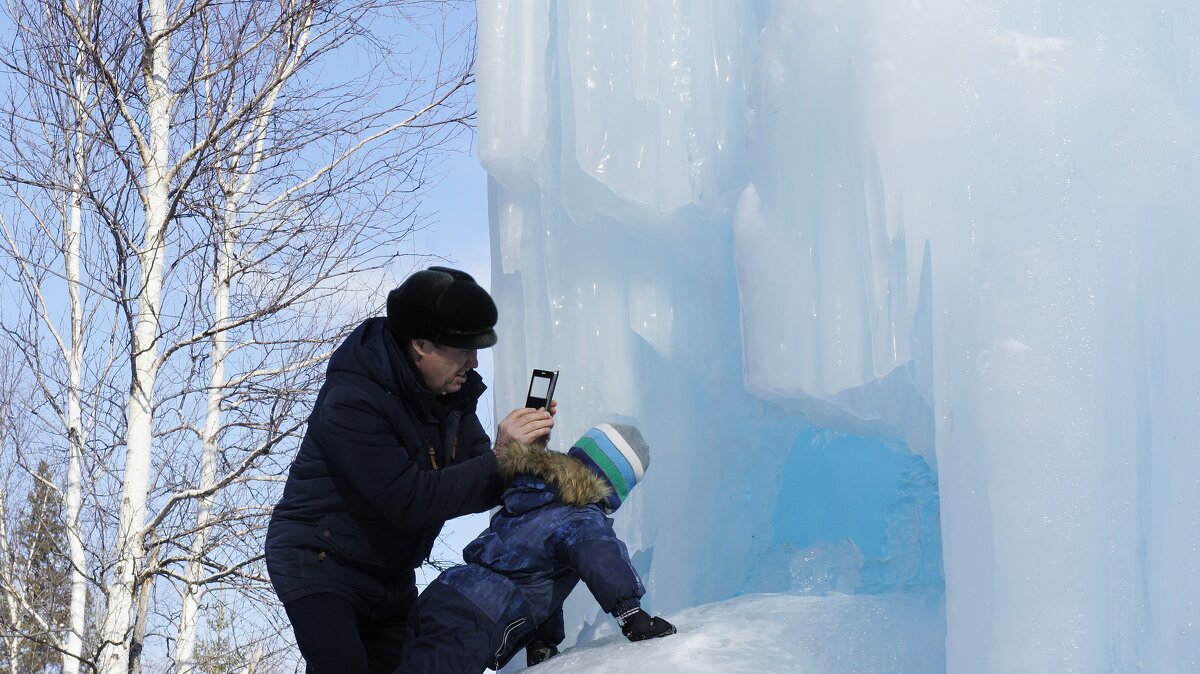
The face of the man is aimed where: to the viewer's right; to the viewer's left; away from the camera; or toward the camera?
to the viewer's right

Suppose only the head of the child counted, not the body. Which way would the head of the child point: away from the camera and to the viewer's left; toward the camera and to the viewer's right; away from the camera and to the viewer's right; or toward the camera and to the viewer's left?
away from the camera and to the viewer's right

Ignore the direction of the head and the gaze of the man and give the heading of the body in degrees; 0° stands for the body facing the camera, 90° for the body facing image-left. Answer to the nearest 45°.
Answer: approximately 270°
